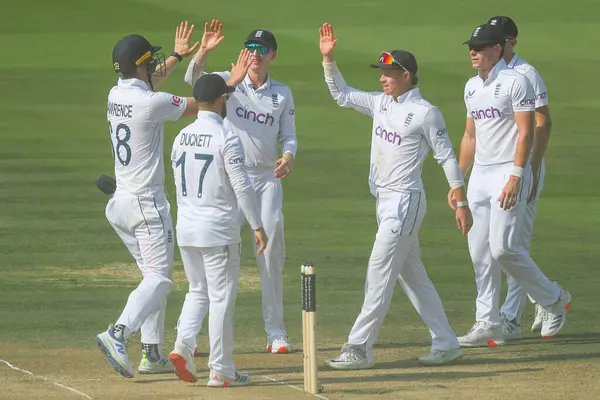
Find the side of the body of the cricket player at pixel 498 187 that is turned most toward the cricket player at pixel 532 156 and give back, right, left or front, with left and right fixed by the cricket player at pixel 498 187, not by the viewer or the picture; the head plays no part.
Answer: back

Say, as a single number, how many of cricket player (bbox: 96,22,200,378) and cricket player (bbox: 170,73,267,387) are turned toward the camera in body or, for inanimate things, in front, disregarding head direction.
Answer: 0

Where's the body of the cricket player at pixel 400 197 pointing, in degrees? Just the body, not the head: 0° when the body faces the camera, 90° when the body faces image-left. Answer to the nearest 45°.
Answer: approximately 45°

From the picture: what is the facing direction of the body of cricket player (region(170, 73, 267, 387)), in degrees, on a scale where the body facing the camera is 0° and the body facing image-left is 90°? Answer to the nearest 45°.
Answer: approximately 225°

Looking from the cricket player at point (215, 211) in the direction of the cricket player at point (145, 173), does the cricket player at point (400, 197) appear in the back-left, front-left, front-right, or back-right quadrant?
back-right

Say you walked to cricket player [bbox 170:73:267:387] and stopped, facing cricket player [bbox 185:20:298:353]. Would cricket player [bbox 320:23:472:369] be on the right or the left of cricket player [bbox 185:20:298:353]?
right

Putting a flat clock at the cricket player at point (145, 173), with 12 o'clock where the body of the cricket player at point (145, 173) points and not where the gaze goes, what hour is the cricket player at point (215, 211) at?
the cricket player at point (215, 211) is roughly at 3 o'clock from the cricket player at point (145, 173).

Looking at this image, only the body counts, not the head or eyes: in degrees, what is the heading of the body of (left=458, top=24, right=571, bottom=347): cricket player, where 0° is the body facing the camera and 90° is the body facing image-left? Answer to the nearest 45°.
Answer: approximately 45°

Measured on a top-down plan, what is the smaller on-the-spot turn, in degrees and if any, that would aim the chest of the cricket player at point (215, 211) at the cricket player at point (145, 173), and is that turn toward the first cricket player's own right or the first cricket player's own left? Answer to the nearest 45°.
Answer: approximately 90° to the first cricket player's own left

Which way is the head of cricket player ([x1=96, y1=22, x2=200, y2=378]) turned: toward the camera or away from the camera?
away from the camera

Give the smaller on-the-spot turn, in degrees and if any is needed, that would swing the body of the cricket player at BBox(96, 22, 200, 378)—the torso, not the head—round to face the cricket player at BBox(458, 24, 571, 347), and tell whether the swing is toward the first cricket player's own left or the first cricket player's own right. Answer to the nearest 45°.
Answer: approximately 45° to the first cricket player's own right

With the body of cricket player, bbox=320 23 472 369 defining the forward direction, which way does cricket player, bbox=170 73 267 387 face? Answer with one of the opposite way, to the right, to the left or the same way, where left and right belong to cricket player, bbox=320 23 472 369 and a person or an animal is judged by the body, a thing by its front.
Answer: the opposite way
